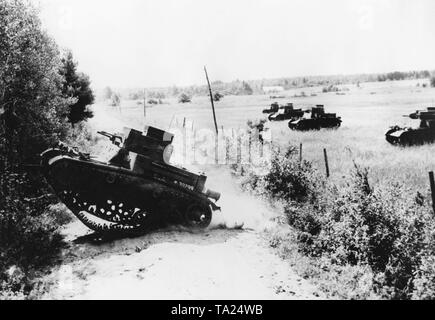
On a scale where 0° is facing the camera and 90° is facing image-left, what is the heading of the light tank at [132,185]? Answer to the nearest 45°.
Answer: approximately 90°

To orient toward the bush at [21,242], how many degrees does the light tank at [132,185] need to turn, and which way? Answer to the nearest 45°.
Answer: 0° — it already faces it

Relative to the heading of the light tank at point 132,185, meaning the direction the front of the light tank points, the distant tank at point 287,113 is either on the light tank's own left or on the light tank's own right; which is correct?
on the light tank's own right

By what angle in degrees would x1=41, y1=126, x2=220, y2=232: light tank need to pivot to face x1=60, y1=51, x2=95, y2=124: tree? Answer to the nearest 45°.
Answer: approximately 90° to its right

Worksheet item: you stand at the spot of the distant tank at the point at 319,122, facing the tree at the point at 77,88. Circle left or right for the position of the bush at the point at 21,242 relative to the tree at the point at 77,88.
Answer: left

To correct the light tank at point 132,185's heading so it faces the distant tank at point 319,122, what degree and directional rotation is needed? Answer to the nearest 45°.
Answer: approximately 135° to its right

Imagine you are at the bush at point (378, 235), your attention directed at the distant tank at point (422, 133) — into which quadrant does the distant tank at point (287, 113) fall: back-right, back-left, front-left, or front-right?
front-left

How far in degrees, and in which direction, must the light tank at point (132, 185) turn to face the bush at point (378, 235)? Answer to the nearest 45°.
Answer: approximately 135° to its left
